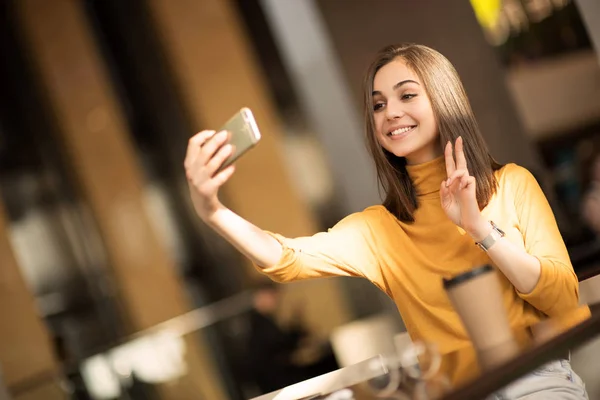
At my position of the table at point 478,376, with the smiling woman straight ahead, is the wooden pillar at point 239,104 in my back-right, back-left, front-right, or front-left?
front-left

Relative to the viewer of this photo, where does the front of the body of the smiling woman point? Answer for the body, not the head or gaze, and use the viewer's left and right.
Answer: facing the viewer and to the left of the viewer

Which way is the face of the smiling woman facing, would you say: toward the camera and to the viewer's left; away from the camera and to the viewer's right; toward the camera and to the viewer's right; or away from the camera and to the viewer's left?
toward the camera and to the viewer's left

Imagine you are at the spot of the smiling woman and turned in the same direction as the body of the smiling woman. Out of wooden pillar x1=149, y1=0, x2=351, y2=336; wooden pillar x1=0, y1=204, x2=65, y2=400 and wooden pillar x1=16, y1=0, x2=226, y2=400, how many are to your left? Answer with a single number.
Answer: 0

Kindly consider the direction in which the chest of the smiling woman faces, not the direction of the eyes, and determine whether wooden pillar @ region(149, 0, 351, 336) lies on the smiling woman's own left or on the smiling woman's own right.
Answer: on the smiling woman's own right

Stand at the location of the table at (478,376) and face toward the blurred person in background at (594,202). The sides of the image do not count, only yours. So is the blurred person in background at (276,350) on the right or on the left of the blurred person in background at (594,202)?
left
